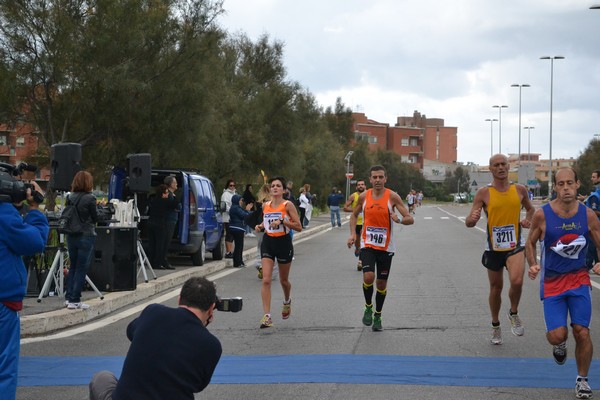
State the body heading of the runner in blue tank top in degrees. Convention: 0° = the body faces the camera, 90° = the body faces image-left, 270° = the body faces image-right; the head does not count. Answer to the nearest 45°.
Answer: approximately 0°

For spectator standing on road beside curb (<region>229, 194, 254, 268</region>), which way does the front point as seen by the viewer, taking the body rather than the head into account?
to the viewer's right

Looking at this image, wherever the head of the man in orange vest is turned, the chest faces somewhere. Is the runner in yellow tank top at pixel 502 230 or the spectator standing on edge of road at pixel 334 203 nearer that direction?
the runner in yellow tank top

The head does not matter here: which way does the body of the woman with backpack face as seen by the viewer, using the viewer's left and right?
facing away from the viewer and to the right of the viewer

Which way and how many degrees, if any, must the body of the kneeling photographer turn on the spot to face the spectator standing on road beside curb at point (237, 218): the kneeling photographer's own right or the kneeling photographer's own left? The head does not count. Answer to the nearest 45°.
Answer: approximately 45° to the kneeling photographer's own left

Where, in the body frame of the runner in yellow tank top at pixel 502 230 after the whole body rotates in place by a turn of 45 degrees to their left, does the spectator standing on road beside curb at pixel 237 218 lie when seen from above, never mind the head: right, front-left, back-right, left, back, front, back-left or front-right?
back

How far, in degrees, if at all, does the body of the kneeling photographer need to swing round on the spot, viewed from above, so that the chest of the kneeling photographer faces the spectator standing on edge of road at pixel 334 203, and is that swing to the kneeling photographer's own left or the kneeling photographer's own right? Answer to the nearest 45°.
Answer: approximately 45° to the kneeling photographer's own left

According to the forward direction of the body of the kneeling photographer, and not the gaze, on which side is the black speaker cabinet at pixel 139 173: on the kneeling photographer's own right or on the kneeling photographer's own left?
on the kneeling photographer's own left
